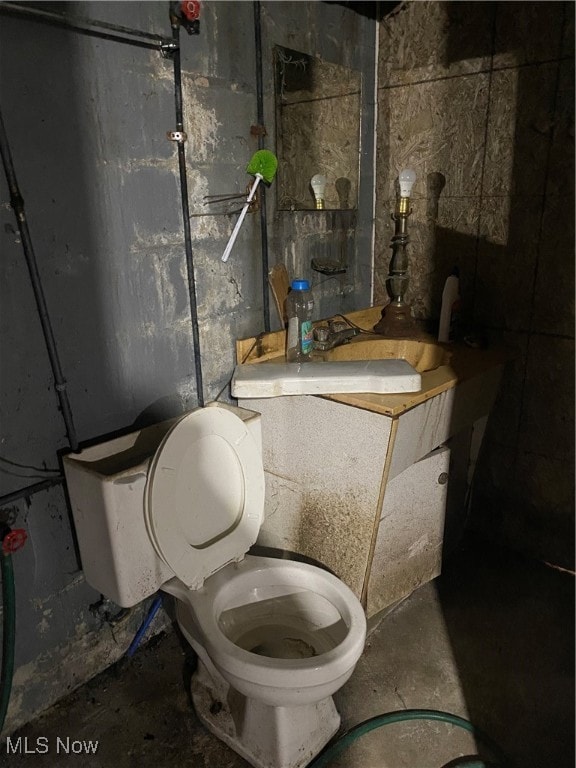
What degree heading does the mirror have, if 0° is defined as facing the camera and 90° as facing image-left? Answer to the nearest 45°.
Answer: approximately 315°

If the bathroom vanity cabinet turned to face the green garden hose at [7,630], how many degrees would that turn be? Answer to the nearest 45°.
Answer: approximately 90° to its right

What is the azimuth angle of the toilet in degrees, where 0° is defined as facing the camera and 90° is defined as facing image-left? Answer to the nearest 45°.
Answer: approximately 315°

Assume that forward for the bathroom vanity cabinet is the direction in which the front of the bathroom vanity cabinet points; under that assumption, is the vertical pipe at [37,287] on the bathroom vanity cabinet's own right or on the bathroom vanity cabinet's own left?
on the bathroom vanity cabinet's own right
